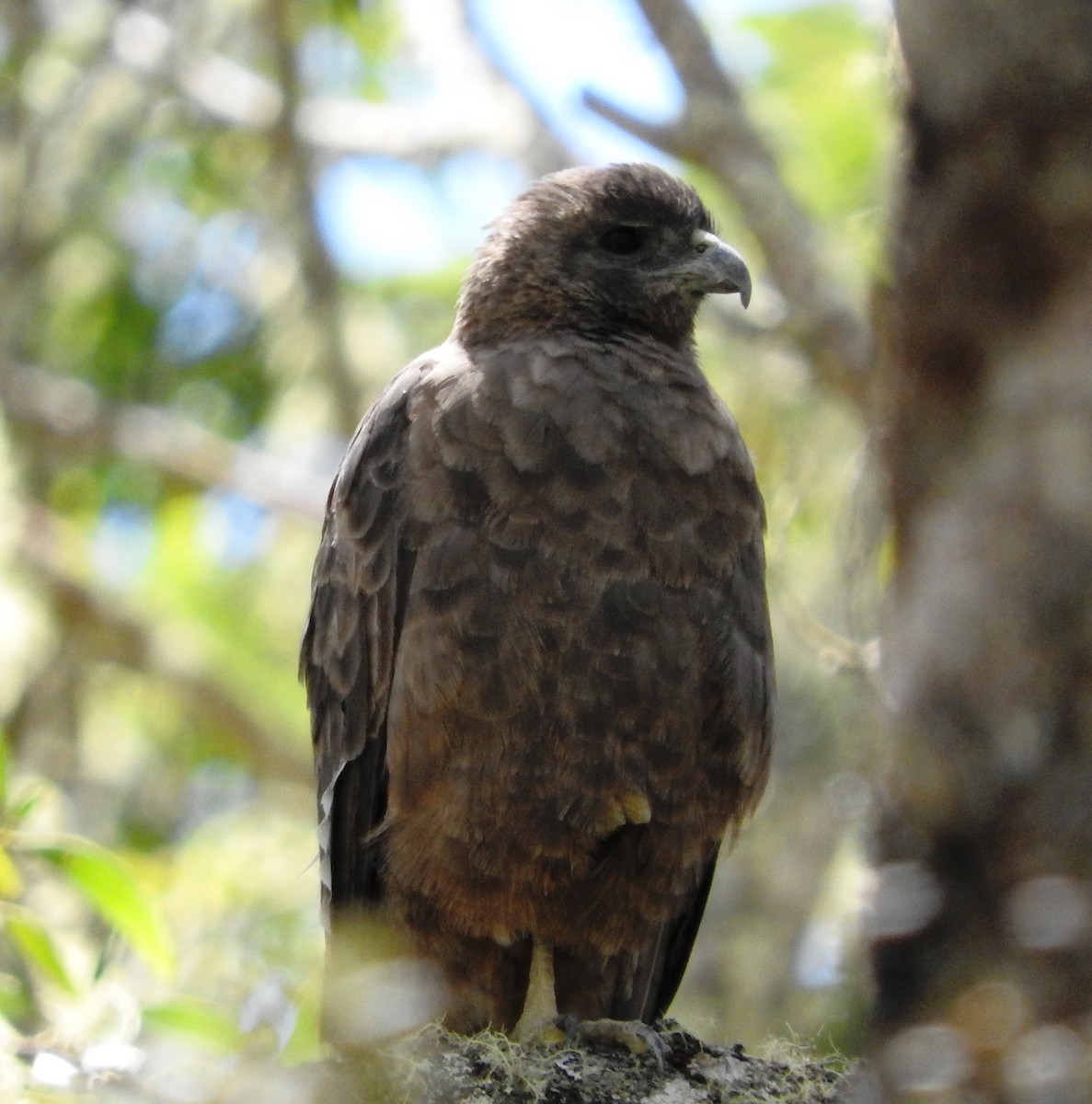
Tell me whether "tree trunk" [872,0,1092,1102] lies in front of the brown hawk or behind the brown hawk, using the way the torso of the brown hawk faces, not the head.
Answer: in front

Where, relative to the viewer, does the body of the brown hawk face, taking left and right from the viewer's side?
facing the viewer

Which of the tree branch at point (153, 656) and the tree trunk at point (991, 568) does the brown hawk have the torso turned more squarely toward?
the tree trunk

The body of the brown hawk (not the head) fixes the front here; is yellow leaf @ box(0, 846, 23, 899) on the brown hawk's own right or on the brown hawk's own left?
on the brown hawk's own right

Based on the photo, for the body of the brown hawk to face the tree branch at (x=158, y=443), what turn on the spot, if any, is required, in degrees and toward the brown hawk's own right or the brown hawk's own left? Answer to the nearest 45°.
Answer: approximately 135° to the brown hawk's own right

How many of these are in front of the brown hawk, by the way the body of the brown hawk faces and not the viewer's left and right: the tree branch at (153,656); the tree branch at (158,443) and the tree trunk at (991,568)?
1
